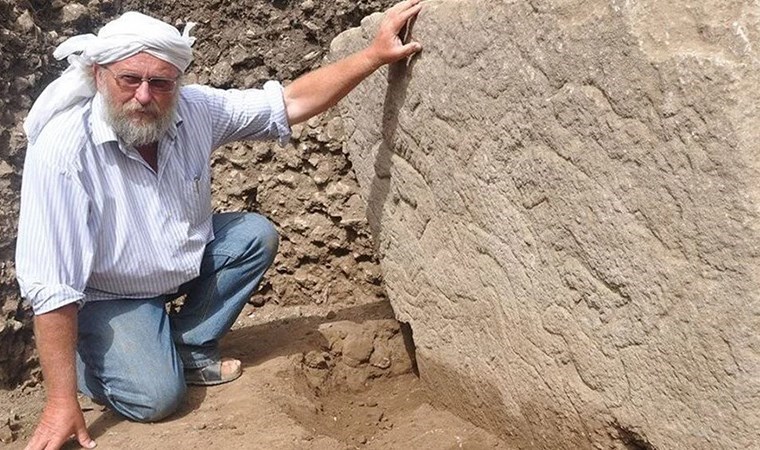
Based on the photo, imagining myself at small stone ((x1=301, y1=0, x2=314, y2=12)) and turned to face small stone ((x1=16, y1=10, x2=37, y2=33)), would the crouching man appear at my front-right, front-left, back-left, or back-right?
front-left

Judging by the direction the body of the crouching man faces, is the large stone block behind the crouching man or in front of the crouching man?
in front

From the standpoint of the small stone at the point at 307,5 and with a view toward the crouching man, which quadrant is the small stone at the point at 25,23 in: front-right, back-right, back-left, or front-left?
front-right

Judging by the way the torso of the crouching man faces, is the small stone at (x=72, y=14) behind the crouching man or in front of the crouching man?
behind

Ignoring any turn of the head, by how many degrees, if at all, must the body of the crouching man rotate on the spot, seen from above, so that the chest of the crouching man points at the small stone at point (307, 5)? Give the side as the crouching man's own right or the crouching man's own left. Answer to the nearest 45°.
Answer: approximately 90° to the crouching man's own left

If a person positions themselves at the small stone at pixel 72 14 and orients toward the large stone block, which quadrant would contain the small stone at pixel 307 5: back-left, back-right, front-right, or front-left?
front-left

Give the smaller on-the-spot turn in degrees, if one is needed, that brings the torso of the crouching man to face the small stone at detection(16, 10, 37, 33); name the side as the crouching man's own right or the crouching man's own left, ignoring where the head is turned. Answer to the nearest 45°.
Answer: approximately 180°

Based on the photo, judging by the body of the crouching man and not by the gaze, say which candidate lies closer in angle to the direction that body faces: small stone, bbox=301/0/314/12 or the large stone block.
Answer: the large stone block
